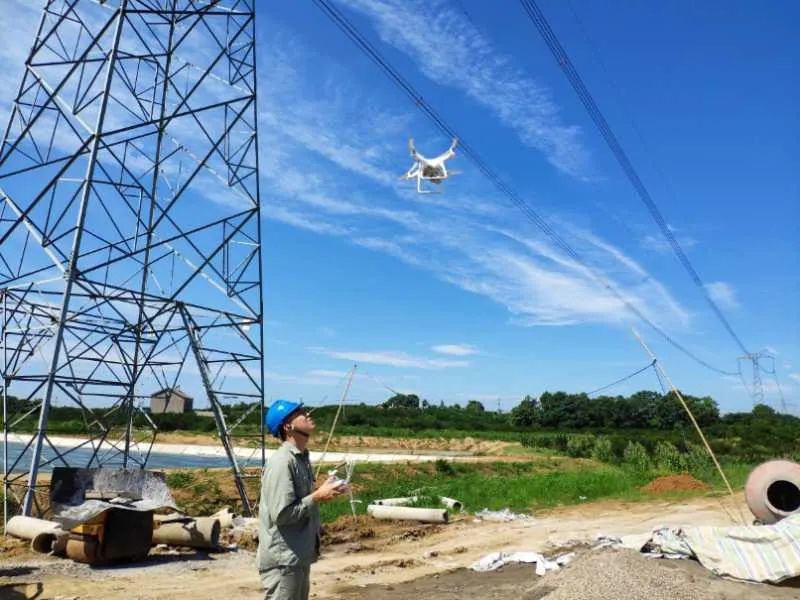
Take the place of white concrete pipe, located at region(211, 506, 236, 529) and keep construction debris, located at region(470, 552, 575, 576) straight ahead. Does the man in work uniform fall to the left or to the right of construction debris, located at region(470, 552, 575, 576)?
right

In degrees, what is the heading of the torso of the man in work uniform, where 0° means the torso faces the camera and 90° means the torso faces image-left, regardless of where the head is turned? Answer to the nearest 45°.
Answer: approximately 270°

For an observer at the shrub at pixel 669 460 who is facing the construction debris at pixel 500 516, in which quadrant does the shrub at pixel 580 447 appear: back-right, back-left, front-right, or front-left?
back-right

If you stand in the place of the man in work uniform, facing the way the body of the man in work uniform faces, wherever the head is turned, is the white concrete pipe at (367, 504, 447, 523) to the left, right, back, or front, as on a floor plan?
left

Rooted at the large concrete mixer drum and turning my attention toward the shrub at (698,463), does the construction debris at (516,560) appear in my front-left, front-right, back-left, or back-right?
back-left

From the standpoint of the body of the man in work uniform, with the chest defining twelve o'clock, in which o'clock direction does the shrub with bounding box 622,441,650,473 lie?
The shrub is roughly at 10 o'clock from the man in work uniform.

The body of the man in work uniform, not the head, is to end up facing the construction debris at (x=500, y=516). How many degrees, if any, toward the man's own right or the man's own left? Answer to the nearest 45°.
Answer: approximately 90° to the man's own left

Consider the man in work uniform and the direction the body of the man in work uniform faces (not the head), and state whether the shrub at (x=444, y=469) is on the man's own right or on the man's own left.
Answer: on the man's own left

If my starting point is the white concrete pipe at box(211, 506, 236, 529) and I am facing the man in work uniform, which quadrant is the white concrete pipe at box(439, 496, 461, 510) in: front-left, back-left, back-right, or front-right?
back-left

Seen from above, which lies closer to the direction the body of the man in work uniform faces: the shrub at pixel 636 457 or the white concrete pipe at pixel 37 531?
the shrub

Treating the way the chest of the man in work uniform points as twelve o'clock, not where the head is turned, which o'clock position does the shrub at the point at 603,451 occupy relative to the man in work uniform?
The shrub is roughly at 10 o'clock from the man in work uniform.

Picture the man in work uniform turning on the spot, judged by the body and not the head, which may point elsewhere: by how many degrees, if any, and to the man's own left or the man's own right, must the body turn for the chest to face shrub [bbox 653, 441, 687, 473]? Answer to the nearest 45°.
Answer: approximately 45° to the man's own left
